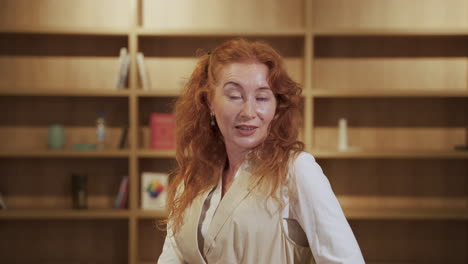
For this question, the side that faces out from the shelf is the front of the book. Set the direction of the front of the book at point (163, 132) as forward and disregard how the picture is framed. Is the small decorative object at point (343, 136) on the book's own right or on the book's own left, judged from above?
on the book's own left

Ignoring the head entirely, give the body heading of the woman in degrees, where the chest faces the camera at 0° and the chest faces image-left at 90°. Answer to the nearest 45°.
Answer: approximately 45°

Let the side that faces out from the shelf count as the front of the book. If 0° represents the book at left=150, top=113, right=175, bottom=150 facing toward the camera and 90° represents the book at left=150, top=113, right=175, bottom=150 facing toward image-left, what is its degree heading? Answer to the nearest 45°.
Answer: approximately 0°

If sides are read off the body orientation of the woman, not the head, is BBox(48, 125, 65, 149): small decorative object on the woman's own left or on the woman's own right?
on the woman's own right

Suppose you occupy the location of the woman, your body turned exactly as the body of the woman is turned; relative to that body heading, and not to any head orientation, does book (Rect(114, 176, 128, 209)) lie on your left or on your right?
on your right

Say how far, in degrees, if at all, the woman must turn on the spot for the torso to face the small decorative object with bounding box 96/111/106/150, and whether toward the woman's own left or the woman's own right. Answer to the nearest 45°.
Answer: approximately 90° to the woman's own right
